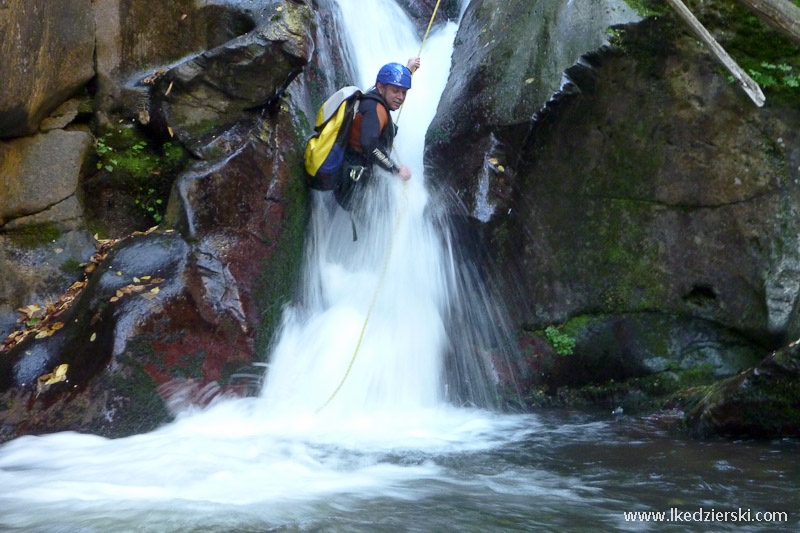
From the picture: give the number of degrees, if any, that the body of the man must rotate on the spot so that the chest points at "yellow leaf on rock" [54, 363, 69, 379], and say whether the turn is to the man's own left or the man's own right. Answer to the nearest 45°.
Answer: approximately 135° to the man's own right

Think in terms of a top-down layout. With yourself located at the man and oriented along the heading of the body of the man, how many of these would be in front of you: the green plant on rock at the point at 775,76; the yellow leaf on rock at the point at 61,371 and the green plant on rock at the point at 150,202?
1

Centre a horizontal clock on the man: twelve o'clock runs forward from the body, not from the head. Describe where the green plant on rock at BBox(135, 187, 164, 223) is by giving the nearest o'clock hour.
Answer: The green plant on rock is roughly at 6 o'clock from the man.

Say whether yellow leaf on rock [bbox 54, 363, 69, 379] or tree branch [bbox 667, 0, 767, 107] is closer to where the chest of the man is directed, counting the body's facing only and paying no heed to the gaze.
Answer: the tree branch

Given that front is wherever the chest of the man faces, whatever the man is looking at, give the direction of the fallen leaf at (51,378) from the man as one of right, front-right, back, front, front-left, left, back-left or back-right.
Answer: back-right

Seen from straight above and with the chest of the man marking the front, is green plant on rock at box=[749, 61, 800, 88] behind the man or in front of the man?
in front

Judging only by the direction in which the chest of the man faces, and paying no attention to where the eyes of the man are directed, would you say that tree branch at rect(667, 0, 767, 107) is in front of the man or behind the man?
in front

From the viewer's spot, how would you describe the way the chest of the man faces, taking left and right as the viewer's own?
facing to the right of the viewer

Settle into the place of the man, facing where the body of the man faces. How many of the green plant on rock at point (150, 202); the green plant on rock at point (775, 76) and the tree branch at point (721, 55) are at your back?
1
